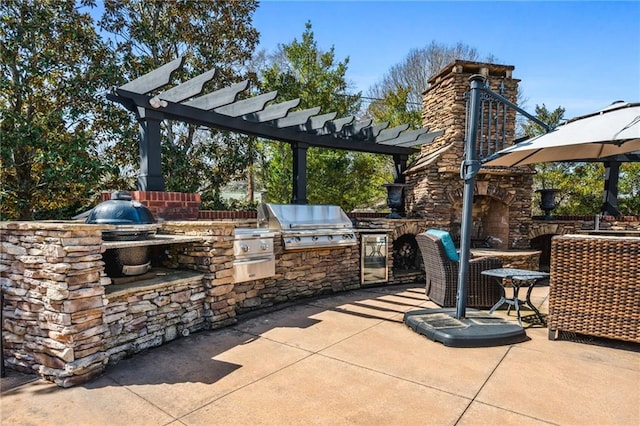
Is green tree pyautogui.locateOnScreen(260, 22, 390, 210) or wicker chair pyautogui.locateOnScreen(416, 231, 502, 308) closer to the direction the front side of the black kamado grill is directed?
the wicker chair

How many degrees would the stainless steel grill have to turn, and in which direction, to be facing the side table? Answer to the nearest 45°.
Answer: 0° — it already faces it

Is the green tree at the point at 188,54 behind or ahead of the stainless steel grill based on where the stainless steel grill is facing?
behind

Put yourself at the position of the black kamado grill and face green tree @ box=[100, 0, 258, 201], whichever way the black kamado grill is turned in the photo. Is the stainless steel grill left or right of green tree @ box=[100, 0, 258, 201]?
right

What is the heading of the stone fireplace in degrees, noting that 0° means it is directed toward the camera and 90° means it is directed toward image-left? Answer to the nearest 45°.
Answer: approximately 315°

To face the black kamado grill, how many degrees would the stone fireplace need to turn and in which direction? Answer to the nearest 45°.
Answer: approximately 90° to its right

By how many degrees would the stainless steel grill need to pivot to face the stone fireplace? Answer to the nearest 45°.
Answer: approximately 90° to its left

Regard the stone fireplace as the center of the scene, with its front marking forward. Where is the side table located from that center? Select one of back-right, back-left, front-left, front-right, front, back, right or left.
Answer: front-right

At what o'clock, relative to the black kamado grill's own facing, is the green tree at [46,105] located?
The green tree is roughly at 7 o'clock from the black kamado grill.

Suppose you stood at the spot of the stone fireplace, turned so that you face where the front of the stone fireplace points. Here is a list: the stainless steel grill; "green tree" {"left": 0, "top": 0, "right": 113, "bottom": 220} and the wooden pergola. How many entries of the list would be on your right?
3

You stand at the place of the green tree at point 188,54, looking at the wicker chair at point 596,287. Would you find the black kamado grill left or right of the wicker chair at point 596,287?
right

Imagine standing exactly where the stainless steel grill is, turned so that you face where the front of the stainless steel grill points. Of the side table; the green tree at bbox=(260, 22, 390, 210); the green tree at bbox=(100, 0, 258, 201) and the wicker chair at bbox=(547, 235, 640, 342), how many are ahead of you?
2

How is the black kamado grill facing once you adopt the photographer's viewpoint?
facing the viewer and to the right of the viewer
